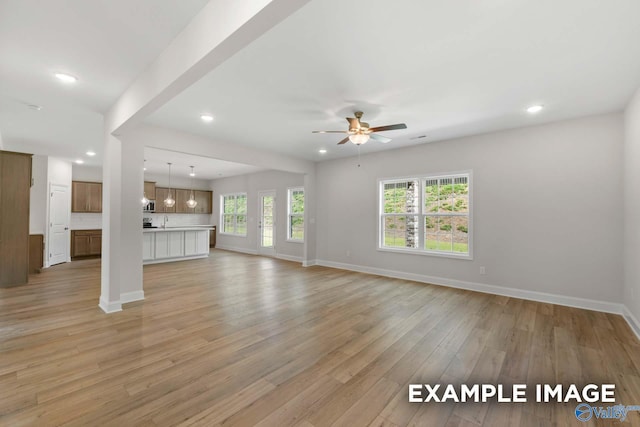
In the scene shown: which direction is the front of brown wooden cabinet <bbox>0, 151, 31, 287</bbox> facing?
to the viewer's right

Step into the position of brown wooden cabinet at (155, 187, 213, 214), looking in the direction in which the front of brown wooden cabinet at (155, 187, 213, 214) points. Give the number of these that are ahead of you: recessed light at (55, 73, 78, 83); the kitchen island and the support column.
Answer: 3

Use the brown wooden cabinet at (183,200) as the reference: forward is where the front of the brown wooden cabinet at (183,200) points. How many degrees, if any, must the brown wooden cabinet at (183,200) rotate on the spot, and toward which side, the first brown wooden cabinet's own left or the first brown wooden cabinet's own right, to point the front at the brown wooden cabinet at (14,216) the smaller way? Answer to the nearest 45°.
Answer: approximately 45° to the first brown wooden cabinet's own right

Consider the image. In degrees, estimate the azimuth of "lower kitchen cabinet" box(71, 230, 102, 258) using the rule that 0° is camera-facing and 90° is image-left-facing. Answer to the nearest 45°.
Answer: approximately 0°
